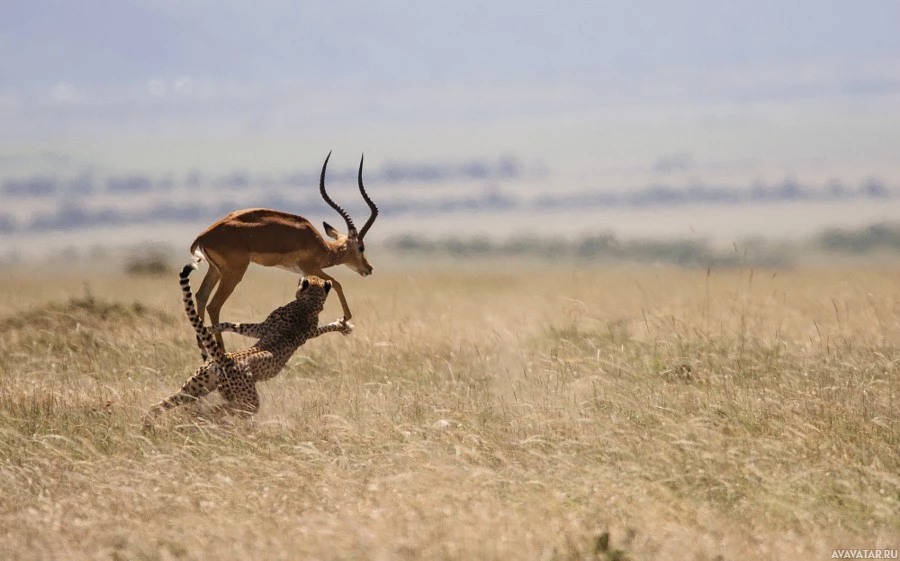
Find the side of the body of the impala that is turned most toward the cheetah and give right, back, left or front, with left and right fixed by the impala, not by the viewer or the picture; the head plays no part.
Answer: right

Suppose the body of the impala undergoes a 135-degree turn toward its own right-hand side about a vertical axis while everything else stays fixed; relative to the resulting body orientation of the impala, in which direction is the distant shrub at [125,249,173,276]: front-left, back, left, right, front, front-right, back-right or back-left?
back-right

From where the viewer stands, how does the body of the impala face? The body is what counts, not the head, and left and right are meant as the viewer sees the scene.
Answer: facing to the right of the viewer
